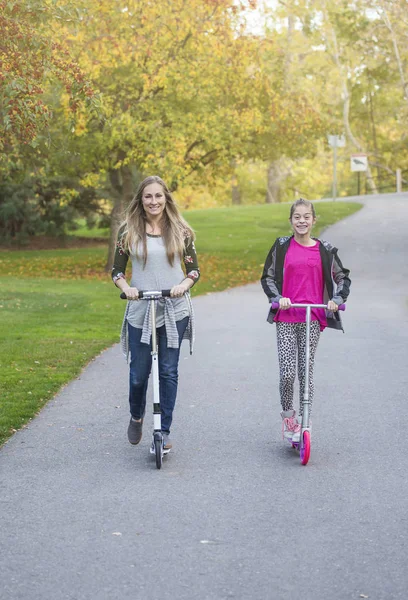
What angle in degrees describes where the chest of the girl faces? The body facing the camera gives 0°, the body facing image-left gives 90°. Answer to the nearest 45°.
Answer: approximately 0°

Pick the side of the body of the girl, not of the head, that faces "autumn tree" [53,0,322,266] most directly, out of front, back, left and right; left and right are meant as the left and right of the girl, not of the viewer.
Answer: back

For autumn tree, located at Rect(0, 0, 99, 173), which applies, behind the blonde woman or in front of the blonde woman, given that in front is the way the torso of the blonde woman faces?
behind

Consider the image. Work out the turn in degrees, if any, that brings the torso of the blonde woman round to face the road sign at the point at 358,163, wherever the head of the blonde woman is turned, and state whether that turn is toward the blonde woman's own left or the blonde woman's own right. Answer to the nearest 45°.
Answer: approximately 180°

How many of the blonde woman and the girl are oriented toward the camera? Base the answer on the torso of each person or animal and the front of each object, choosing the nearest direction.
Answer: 2

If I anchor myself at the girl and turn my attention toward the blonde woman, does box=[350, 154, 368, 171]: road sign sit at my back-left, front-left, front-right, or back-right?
back-right

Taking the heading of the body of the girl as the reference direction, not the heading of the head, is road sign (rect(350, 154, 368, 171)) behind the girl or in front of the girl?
behind

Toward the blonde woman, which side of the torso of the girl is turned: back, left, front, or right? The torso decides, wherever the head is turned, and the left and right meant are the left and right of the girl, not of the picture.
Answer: right

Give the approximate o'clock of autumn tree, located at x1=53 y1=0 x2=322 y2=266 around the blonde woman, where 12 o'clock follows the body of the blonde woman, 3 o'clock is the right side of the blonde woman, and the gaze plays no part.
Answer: The autumn tree is roughly at 6 o'clock from the blonde woman.

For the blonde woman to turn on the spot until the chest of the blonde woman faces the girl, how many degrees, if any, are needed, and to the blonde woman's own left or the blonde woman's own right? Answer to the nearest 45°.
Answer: approximately 90° to the blonde woman's own left
